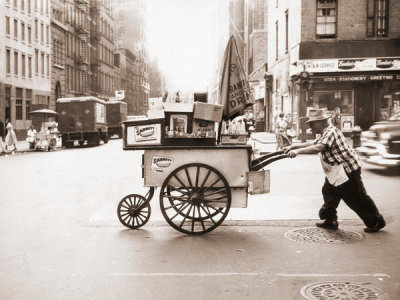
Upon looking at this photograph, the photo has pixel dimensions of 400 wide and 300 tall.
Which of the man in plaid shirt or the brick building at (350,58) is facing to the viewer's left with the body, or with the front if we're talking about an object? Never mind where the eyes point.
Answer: the man in plaid shirt

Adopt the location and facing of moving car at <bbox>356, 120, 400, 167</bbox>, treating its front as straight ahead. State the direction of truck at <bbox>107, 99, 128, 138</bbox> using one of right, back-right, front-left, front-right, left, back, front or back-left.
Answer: right

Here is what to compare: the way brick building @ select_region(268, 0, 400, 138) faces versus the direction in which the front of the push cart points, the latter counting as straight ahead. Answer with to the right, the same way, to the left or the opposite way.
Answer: to the left

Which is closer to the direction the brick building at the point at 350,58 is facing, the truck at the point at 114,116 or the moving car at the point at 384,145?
the moving car

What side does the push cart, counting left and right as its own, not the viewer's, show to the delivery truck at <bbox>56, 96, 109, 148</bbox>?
right

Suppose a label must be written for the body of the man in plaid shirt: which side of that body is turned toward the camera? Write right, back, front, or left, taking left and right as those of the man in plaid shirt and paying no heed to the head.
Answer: left

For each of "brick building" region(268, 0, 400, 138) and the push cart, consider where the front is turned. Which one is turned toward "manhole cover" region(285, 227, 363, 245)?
the brick building

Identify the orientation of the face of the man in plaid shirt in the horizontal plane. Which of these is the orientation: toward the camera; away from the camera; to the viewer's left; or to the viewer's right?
to the viewer's left

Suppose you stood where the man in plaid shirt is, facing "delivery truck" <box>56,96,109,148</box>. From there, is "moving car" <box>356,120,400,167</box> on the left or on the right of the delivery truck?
right

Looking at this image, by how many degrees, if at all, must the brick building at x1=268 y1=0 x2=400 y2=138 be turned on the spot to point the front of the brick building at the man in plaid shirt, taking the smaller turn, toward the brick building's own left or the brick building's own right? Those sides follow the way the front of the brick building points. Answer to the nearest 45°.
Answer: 0° — it already faces them

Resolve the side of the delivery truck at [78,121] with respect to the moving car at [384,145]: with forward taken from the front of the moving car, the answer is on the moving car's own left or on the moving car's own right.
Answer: on the moving car's own right

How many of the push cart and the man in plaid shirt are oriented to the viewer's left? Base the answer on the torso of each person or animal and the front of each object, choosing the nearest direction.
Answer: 2

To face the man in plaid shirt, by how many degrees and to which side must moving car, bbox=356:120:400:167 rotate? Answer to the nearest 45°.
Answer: approximately 45° to its left

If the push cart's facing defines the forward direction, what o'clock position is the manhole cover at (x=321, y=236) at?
The manhole cover is roughly at 6 o'clock from the push cart.

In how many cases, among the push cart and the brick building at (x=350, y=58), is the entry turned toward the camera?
1

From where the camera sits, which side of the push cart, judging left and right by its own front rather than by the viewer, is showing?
left
